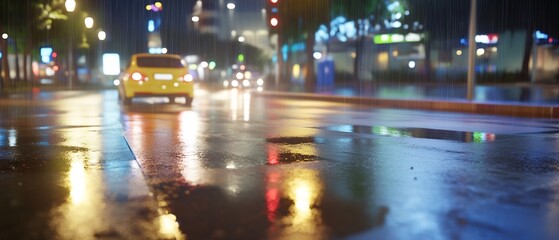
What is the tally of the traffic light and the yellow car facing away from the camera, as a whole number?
1

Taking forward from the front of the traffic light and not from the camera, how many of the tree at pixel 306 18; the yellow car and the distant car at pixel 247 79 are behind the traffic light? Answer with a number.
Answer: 2

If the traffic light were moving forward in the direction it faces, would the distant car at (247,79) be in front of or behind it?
behind

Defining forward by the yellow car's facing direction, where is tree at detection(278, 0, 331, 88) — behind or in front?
in front

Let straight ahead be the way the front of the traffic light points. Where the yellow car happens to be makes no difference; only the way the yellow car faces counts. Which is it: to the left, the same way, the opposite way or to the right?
the opposite way

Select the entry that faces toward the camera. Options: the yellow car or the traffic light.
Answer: the traffic light

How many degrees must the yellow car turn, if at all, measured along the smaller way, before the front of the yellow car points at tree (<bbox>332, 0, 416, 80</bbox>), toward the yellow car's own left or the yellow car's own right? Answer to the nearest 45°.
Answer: approximately 45° to the yellow car's own right

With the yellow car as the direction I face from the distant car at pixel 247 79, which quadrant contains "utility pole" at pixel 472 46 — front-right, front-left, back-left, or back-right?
front-left

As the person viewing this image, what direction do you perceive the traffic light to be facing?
facing the viewer

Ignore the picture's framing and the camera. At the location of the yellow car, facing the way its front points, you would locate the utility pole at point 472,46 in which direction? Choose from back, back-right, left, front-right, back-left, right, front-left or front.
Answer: right

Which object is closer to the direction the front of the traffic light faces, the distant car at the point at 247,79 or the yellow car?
the yellow car

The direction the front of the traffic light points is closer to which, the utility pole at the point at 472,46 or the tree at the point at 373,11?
the utility pole

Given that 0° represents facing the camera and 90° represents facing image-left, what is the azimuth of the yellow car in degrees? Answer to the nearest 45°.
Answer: approximately 180°

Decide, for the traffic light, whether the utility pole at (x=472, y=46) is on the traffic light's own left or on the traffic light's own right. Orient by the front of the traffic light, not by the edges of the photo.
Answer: on the traffic light's own left

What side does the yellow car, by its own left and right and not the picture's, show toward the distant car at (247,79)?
front
